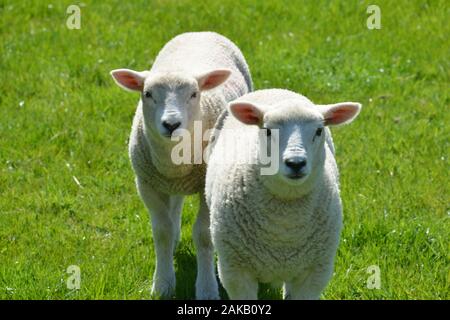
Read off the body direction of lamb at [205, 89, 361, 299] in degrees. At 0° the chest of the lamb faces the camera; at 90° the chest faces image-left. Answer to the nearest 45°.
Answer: approximately 0°

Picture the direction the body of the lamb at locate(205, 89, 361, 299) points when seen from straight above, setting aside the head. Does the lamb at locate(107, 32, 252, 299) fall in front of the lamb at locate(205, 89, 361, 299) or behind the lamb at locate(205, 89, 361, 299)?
behind
